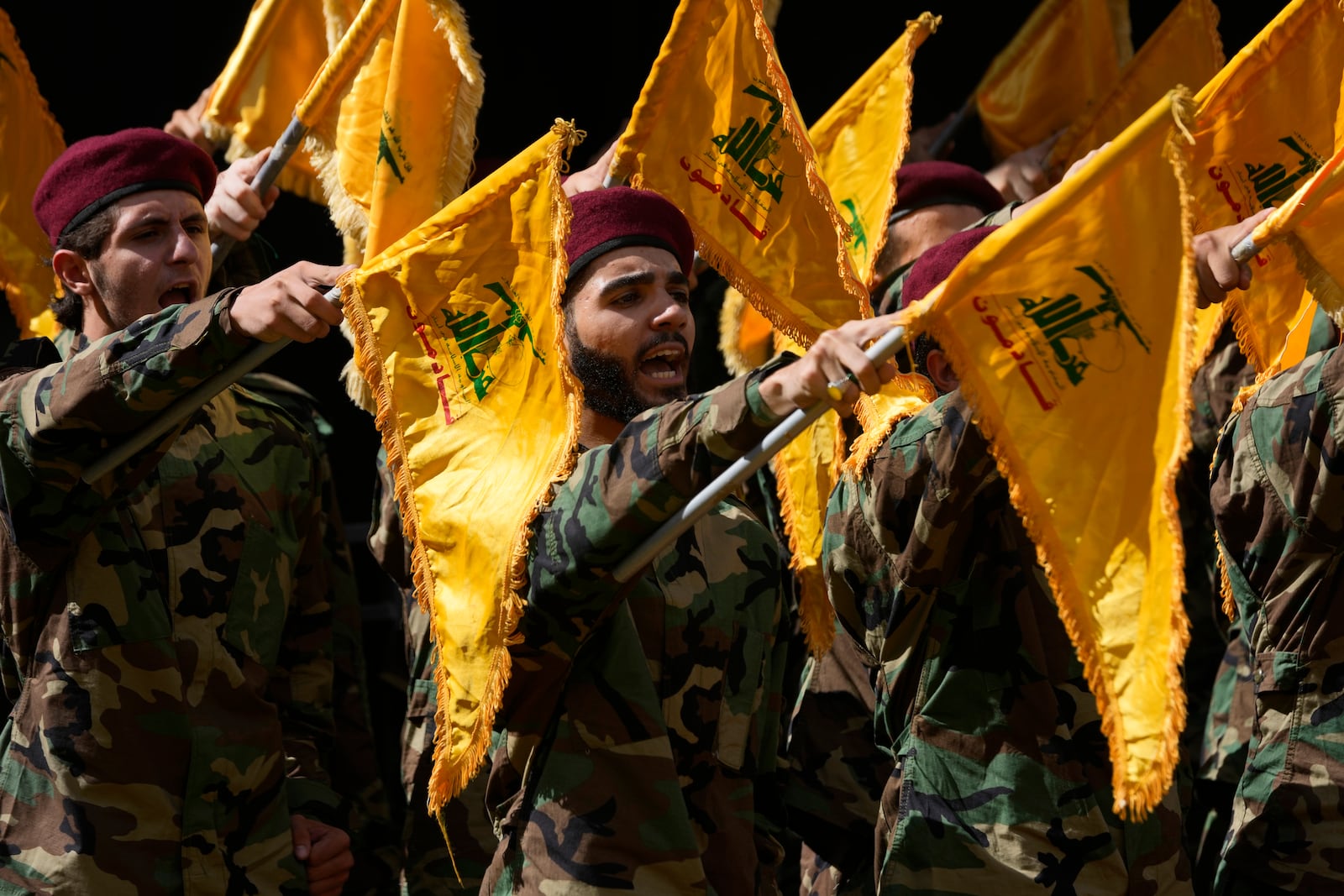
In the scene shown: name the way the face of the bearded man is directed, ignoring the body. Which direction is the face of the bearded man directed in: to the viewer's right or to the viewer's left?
to the viewer's right

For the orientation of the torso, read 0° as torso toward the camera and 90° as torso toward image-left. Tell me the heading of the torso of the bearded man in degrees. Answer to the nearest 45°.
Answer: approximately 315°

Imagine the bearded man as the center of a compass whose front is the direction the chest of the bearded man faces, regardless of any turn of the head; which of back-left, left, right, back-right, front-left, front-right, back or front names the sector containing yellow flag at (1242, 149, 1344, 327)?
front-left
